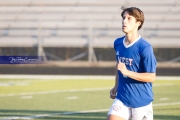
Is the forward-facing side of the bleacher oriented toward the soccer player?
yes

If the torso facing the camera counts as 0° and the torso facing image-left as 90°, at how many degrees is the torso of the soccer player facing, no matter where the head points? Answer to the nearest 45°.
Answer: approximately 45°

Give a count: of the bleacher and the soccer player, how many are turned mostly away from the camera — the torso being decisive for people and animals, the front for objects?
0

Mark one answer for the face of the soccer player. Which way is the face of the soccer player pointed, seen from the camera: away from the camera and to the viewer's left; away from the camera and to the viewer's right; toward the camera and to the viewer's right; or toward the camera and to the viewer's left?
toward the camera and to the viewer's left

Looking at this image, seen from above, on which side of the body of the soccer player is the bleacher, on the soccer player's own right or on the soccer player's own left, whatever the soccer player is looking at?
on the soccer player's own right
